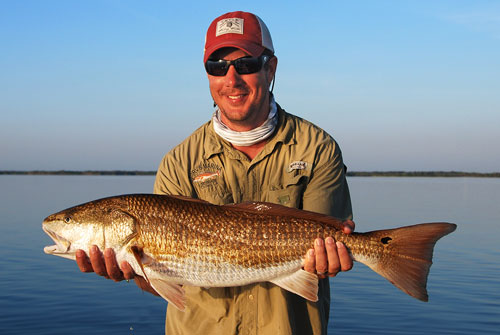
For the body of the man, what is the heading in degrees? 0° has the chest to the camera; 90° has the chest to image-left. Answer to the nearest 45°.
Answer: approximately 0°
